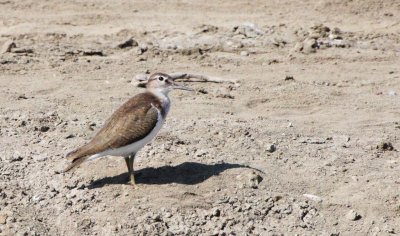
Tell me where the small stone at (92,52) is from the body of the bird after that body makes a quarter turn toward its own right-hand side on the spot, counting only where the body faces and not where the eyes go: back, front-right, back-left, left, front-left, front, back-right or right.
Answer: back

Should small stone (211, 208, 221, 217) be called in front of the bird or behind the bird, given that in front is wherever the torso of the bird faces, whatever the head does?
in front

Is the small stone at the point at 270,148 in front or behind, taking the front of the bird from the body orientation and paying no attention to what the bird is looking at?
in front

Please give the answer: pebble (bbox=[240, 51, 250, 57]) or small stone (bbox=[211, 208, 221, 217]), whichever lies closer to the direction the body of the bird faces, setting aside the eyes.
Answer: the small stone

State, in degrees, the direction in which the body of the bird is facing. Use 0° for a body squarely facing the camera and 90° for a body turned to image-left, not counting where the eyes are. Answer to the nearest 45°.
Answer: approximately 270°

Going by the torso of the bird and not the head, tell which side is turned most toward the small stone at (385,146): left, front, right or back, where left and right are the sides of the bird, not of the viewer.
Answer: front

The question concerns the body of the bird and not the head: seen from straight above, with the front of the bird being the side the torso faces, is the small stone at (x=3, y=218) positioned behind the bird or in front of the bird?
behind

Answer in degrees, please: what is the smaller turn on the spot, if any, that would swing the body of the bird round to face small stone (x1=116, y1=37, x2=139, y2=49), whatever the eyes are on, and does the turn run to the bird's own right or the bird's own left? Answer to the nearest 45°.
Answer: approximately 90° to the bird's own left
